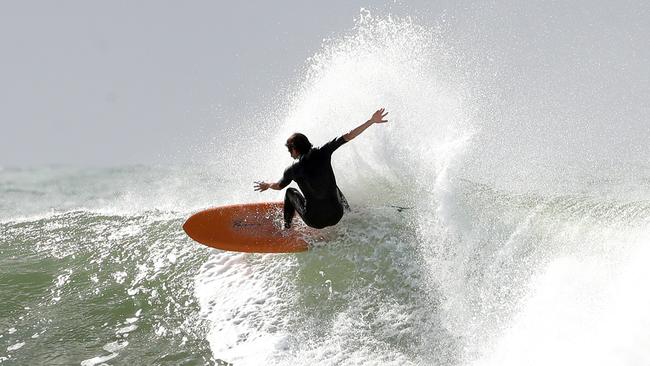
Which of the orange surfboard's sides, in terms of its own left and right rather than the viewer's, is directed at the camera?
left

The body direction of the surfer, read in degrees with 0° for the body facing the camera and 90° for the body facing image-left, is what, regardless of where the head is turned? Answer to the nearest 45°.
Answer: approximately 135°
